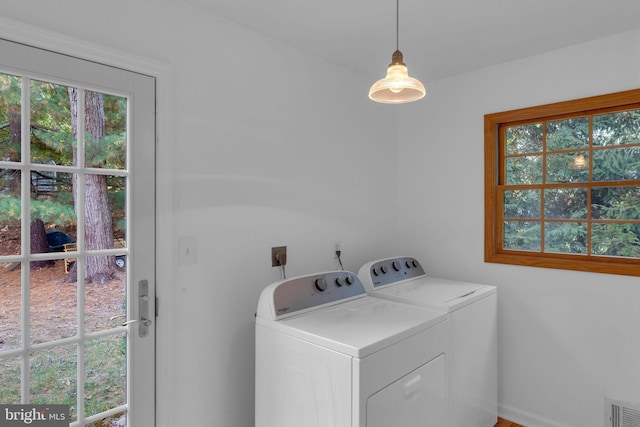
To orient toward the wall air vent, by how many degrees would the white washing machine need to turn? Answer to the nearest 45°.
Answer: approximately 45° to its left

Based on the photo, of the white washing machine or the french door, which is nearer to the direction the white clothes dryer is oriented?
the white washing machine

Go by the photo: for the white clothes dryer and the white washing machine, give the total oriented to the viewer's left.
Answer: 0

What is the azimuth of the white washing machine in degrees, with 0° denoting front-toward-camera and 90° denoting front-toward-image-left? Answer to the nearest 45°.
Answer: approximately 315°

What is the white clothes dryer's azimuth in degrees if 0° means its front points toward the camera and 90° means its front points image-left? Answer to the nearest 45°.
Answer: approximately 315°

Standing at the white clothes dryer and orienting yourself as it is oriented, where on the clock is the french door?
The french door is roughly at 4 o'clock from the white clothes dryer.

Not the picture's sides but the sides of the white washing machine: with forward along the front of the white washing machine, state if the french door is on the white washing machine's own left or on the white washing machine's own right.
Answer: on the white washing machine's own right

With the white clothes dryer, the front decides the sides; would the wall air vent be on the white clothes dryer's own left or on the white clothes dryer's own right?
on the white clothes dryer's own left
